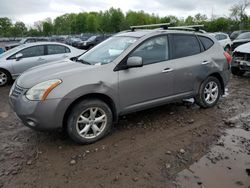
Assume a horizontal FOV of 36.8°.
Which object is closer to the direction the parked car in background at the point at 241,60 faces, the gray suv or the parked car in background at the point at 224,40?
the gray suv

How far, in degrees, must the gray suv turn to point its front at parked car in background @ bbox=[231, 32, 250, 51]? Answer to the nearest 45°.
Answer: approximately 180°

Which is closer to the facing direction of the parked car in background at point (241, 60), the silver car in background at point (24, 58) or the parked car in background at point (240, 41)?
the silver car in background

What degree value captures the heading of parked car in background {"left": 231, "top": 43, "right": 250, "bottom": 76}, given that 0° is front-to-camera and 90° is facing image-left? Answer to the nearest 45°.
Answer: approximately 45°

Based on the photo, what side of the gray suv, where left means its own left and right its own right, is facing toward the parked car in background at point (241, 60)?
back

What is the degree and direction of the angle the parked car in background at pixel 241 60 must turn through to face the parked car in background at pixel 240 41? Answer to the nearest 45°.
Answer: approximately 135° to its right

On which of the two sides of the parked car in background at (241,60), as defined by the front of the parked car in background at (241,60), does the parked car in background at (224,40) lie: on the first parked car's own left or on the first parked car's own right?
on the first parked car's own right

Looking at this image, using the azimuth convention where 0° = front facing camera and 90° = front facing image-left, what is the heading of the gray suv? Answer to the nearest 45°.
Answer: approximately 45°
